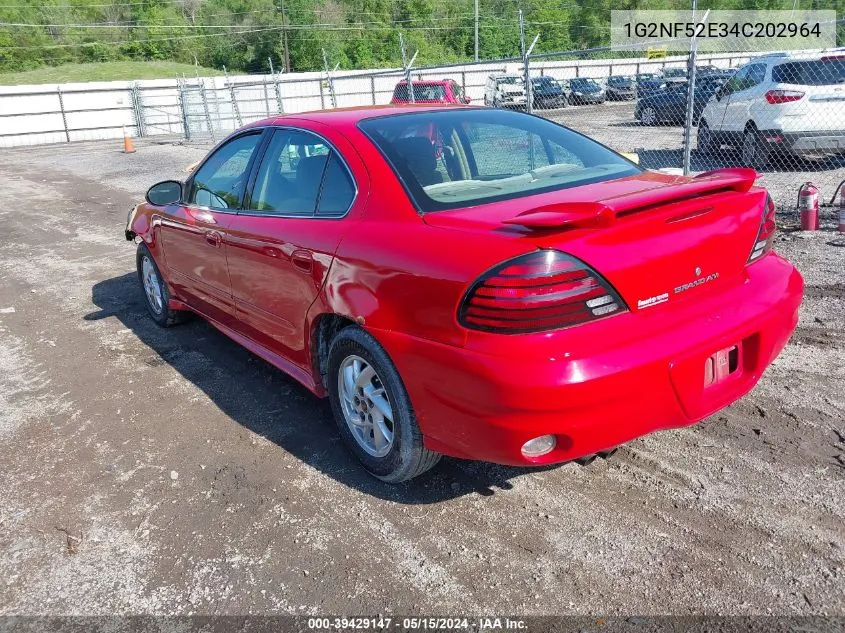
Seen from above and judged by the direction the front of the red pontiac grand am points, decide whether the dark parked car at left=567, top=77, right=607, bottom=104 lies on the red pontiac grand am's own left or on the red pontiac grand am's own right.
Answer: on the red pontiac grand am's own right

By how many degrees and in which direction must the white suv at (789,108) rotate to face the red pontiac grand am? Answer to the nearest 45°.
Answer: approximately 135° to its left

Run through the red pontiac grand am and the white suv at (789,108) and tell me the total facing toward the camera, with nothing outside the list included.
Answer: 0

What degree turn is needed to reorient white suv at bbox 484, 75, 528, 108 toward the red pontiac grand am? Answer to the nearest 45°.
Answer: approximately 45° to its right

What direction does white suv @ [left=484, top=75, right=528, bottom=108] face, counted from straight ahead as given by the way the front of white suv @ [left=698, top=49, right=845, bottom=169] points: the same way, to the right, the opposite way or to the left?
the opposite way

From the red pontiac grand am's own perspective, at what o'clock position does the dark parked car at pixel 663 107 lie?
The dark parked car is roughly at 2 o'clock from the red pontiac grand am.

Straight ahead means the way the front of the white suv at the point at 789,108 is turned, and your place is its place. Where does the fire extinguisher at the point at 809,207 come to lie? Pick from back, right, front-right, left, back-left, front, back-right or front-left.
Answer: back-left

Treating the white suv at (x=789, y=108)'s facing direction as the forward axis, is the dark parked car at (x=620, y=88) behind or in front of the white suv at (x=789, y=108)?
in front

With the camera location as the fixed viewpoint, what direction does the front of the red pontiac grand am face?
facing away from the viewer and to the left of the viewer

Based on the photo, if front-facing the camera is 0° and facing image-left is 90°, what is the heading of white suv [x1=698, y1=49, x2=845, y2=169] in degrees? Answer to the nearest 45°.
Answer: approximately 135°

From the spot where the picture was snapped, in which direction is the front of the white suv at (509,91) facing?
facing the viewer and to the right of the viewer

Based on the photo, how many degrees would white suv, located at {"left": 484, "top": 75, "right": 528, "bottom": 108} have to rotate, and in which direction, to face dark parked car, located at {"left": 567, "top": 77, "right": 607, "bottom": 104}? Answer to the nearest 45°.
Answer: approximately 90° to its left

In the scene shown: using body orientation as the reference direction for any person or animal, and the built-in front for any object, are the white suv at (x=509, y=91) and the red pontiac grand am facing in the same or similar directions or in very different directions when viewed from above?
very different directions

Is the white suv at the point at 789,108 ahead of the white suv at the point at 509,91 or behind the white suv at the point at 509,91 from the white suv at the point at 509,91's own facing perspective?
ahead

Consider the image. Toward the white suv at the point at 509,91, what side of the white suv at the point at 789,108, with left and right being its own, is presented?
front

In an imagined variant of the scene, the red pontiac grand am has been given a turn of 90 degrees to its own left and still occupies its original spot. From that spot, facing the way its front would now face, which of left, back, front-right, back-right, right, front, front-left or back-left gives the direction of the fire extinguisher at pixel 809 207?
back
